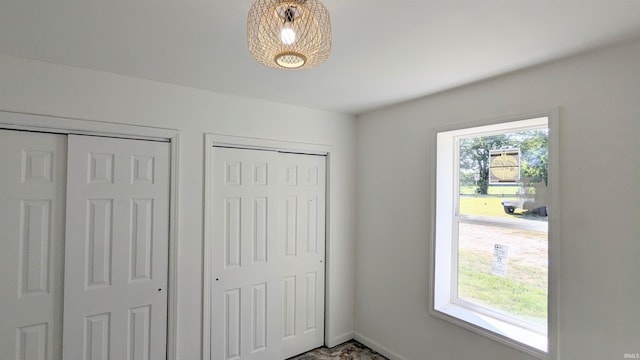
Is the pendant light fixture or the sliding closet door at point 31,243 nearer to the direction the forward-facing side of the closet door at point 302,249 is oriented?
the pendant light fixture

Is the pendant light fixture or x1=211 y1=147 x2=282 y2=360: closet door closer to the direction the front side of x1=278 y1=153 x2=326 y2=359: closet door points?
the pendant light fixture

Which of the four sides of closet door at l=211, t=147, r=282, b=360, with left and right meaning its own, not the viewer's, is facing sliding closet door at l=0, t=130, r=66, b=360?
right

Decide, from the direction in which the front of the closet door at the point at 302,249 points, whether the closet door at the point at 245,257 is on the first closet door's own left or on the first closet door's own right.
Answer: on the first closet door's own right

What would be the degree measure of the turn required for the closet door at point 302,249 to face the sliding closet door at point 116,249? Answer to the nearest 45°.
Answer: approximately 90° to its right

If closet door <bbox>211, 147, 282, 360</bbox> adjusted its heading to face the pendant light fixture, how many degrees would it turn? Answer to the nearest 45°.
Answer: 0° — it already faces it

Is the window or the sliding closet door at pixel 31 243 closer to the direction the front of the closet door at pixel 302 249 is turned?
the window

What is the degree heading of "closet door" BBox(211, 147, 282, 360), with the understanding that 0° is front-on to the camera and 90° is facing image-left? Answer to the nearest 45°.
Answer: approximately 0°

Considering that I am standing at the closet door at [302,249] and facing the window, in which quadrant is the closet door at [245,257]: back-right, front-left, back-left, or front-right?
back-right

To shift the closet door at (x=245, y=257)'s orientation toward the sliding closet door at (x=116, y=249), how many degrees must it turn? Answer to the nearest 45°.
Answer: approximately 90° to its right

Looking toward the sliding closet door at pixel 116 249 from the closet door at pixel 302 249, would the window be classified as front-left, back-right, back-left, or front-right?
back-left
